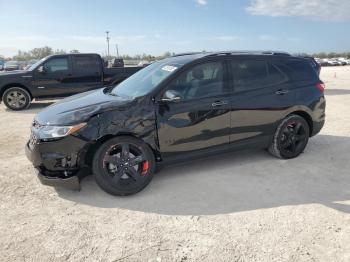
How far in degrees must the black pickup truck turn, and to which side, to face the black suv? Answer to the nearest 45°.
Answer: approximately 90° to its left

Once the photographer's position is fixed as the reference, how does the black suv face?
facing the viewer and to the left of the viewer

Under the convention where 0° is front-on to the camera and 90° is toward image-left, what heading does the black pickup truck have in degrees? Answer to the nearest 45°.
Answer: approximately 90°

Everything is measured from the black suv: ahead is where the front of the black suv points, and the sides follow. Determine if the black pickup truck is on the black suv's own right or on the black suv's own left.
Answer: on the black suv's own right

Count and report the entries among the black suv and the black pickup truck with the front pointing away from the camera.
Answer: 0
